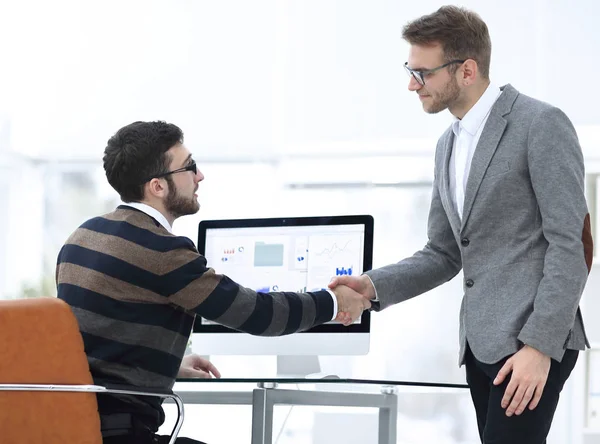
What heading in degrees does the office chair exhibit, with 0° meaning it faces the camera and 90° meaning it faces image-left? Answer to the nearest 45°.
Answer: approximately 225°

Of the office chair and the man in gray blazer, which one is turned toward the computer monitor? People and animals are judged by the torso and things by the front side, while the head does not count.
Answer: the office chair

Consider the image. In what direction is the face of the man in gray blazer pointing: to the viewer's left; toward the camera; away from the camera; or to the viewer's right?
to the viewer's left

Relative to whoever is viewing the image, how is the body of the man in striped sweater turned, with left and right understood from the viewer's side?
facing away from the viewer and to the right of the viewer

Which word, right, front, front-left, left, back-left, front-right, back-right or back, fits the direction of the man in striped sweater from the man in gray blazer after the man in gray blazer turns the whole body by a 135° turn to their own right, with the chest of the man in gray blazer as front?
left

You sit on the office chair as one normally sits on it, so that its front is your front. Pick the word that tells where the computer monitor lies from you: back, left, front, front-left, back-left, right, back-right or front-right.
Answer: front

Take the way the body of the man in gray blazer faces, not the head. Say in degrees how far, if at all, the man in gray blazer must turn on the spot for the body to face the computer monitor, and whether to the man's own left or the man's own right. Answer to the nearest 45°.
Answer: approximately 90° to the man's own right

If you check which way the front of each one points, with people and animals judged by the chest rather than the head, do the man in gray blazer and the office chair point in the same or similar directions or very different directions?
very different directions

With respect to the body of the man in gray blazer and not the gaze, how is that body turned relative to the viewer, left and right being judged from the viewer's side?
facing the viewer and to the left of the viewer
